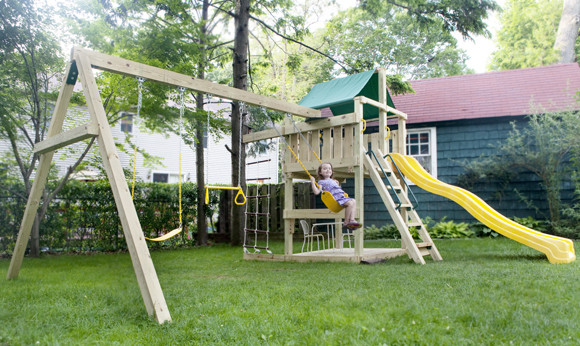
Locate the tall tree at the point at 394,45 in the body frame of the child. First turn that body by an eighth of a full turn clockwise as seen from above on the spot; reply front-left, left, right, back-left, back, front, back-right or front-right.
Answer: back

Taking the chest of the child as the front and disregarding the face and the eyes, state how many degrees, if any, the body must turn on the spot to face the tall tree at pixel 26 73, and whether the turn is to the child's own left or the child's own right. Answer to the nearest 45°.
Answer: approximately 135° to the child's own right

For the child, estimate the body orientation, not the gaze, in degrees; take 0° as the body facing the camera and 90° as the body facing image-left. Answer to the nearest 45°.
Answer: approximately 315°

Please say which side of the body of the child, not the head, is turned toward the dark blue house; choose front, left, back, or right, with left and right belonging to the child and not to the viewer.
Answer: left
